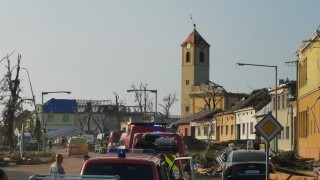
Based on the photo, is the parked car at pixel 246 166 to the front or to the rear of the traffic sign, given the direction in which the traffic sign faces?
to the rear

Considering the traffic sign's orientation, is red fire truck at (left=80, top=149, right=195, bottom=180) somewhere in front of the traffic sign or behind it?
in front

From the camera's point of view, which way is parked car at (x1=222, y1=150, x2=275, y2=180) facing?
away from the camera

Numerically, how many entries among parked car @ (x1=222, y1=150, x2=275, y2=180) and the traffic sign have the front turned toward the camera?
1

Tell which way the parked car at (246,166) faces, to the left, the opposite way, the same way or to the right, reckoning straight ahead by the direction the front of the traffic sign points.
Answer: the opposite way

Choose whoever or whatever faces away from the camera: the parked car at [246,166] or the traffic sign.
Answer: the parked car

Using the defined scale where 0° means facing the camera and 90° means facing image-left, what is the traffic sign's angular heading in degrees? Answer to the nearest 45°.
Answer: approximately 0°
